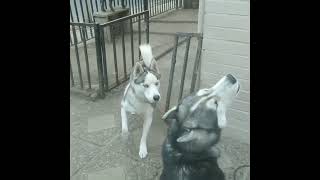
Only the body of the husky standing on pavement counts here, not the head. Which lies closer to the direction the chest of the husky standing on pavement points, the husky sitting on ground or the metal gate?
the husky sitting on ground

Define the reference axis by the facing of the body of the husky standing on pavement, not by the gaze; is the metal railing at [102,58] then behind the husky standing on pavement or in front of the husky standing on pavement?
behind

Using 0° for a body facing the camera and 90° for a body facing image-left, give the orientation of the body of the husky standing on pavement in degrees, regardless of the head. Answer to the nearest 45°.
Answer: approximately 0°

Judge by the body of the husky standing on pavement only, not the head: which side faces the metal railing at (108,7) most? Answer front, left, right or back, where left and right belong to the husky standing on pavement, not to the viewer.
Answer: back

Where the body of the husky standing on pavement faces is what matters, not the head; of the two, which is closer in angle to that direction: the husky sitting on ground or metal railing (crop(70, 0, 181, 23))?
the husky sitting on ground

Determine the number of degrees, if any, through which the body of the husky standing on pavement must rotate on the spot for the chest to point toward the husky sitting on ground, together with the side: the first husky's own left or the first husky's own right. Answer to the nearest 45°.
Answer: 0° — it already faces it

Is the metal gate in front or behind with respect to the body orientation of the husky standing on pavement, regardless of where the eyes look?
behind
